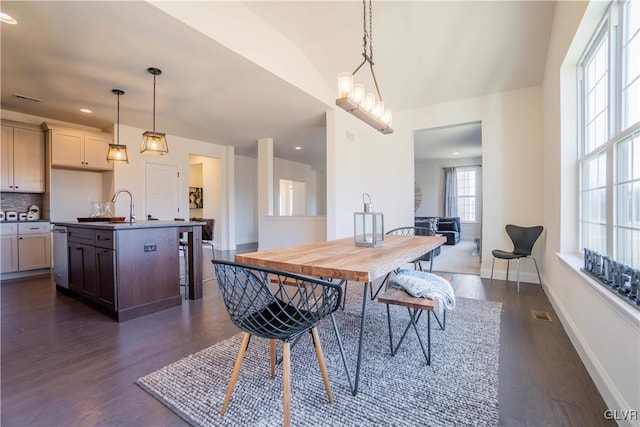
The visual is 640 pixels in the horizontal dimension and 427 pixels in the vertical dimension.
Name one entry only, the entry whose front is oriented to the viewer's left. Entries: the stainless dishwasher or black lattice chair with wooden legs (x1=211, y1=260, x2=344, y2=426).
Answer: the stainless dishwasher

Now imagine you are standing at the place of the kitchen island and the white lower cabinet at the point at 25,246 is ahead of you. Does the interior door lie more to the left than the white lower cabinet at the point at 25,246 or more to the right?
right

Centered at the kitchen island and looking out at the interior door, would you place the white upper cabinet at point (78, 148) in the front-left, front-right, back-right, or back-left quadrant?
front-left

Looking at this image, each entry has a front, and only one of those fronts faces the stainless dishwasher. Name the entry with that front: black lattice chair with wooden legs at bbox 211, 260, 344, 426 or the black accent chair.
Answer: the black accent chair

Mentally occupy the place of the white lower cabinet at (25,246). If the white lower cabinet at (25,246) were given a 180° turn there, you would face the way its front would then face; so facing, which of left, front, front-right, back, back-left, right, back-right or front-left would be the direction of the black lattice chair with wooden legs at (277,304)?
back

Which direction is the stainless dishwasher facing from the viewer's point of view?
to the viewer's left

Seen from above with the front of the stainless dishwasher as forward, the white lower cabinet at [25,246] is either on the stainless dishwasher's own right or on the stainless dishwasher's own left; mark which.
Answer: on the stainless dishwasher's own right

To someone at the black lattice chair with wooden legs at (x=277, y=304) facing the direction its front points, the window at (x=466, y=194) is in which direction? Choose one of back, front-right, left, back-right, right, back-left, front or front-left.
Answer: front

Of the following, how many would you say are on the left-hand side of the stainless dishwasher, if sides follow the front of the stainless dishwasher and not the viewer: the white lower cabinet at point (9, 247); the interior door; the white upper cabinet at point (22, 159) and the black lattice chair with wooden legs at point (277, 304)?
1

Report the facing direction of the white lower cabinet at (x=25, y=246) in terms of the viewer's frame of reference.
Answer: facing the viewer

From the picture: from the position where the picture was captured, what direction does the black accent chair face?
facing the viewer and to the left of the viewer

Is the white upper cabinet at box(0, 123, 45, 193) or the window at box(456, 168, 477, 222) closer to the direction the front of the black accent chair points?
the white upper cabinet

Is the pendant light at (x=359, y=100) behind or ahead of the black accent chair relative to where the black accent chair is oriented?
ahead
